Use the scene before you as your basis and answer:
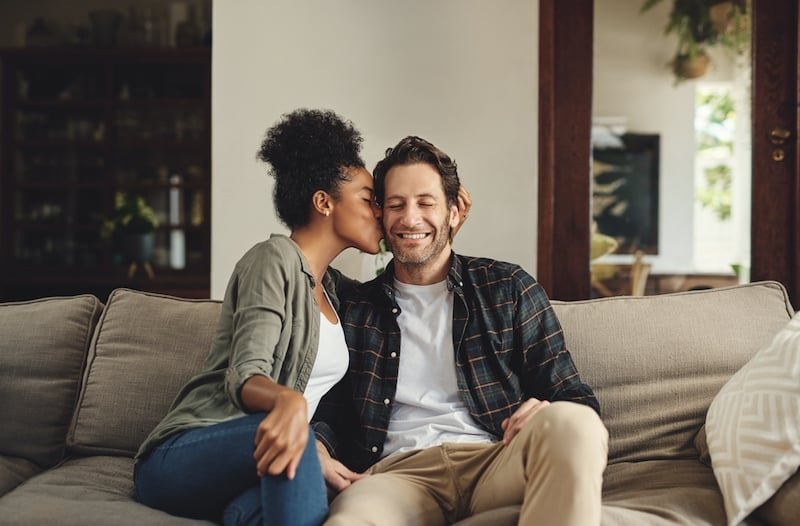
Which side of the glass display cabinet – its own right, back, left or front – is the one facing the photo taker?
front

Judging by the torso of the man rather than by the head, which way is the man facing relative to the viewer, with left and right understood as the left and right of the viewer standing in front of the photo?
facing the viewer

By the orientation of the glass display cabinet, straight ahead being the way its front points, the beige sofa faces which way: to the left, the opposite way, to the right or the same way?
the same way

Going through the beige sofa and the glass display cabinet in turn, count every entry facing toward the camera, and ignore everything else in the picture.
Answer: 2

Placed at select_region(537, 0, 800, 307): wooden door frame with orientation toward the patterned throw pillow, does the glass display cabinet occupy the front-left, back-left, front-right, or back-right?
back-right

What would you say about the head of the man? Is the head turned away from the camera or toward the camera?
toward the camera

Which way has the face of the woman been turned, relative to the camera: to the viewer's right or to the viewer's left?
to the viewer's right

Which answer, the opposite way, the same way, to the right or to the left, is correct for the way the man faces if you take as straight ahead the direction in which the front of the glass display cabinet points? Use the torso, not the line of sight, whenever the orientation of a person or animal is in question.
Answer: the same way
